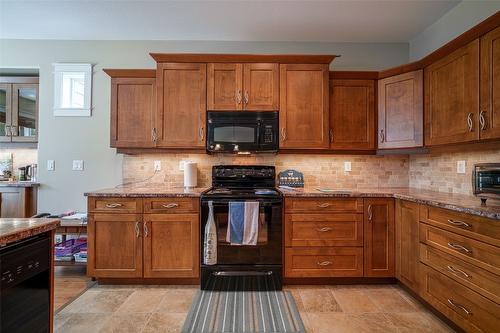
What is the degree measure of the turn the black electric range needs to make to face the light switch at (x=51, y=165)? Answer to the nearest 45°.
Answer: approximately 90° to its right

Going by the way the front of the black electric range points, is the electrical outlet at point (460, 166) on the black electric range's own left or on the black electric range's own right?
on the black electric range's own left

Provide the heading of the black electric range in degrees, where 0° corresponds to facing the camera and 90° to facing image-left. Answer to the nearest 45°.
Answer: approximately 0°

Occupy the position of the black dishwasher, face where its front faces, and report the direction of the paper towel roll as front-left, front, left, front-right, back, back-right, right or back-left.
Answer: left

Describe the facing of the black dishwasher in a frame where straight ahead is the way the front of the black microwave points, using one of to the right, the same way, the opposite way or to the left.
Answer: to the left

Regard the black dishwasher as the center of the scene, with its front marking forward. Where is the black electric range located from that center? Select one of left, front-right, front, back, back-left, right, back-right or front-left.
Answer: front-left

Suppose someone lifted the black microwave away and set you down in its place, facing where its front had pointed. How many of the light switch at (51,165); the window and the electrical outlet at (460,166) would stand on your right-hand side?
2

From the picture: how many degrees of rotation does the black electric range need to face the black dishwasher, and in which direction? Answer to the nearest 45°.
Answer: approximately 45° to its right

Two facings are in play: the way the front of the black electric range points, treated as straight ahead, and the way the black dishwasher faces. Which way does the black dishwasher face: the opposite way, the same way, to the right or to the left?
to the left

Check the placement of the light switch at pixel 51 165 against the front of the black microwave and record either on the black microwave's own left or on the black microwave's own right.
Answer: on the black microwave's own right

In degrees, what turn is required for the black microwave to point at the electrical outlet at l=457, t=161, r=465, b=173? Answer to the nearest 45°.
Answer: approximately 90° to its left

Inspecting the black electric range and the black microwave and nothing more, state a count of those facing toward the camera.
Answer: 2

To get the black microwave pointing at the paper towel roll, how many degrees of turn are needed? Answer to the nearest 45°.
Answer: approximately 90° to its right
